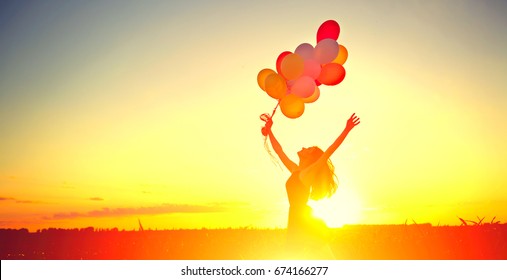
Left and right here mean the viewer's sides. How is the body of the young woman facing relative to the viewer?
facing to the left of the viewer
